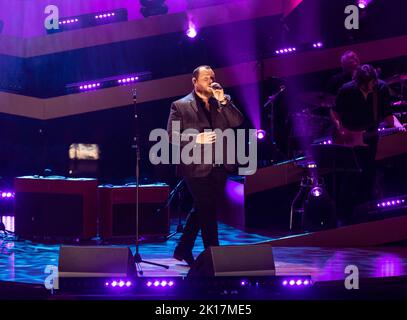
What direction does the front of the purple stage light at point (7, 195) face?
toward the camera

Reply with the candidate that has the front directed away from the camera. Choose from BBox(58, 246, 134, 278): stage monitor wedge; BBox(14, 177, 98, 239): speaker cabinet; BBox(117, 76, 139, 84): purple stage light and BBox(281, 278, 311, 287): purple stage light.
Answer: the stage monitor wedge

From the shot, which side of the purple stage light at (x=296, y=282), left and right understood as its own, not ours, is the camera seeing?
front

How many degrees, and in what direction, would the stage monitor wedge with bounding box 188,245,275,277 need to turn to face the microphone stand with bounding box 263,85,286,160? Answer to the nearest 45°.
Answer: approximately 45° to its right

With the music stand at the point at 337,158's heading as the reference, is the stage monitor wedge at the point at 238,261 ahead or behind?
behind

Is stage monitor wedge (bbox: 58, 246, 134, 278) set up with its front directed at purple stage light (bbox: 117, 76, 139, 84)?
yes

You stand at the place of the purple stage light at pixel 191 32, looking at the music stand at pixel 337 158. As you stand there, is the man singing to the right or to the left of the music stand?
right

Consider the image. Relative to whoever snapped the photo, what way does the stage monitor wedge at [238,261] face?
facing away from the viewer and to the left of the viewer

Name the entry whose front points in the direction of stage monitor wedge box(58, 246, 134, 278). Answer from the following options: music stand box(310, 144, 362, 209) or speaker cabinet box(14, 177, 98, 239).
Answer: the speaker cabinet

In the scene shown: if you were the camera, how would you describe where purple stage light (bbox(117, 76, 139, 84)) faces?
facing the viewer

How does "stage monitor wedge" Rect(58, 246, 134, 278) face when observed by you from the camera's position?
facing away from the viewer

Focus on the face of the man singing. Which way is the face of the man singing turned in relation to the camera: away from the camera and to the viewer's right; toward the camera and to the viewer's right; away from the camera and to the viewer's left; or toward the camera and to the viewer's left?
toward the camera and to the viewer's right

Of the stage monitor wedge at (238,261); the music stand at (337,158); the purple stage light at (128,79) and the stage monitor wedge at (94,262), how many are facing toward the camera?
1

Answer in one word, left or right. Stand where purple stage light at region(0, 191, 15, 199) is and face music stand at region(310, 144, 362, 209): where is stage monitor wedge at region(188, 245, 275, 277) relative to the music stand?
right

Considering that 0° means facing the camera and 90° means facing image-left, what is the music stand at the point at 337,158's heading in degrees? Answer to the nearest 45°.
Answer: approximately 225°
